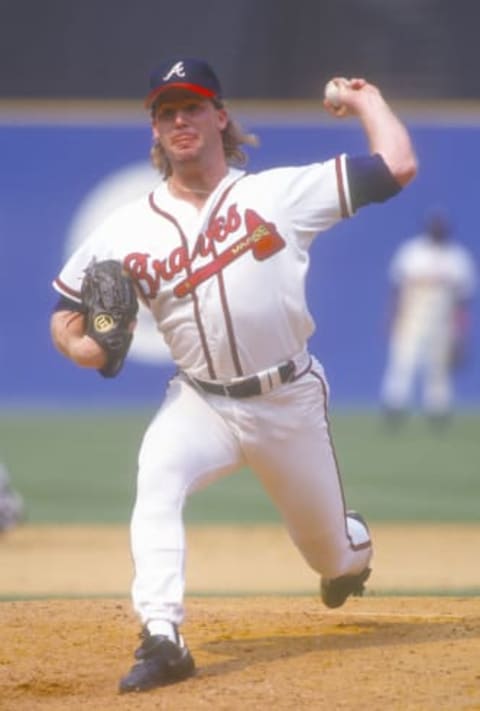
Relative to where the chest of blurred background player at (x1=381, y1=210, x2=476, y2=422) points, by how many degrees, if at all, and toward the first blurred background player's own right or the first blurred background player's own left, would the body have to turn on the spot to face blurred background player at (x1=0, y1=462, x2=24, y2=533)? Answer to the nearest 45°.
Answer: approximately 45° to the first blurred background player's own right

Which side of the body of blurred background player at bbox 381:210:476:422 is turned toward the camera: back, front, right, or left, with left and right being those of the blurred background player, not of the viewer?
front

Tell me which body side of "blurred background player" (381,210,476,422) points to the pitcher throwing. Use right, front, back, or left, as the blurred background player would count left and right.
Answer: front

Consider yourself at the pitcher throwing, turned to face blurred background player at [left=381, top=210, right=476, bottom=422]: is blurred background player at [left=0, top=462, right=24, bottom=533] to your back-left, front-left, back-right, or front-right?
front-left
